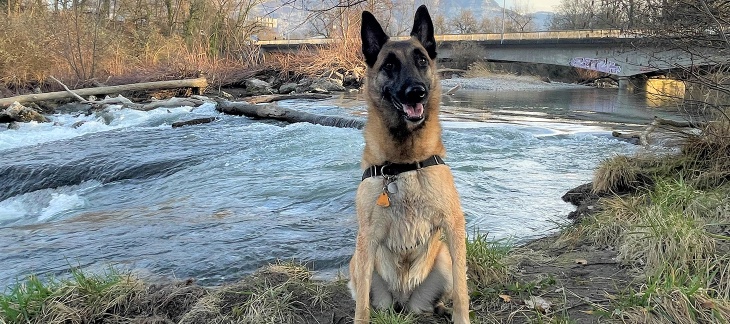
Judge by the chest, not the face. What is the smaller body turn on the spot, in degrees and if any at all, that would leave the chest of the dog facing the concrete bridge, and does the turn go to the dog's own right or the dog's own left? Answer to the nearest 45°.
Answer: approximately 180°

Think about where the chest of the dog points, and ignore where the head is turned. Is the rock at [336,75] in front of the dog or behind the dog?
behind

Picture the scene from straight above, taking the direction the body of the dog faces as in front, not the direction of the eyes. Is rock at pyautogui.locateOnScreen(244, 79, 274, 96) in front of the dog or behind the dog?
behind

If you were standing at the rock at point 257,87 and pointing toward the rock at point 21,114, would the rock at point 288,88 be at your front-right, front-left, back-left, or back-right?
back-left

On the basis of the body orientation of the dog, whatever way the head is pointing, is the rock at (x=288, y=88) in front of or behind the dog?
behind

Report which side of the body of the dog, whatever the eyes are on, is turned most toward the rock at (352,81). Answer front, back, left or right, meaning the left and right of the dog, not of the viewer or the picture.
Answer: back

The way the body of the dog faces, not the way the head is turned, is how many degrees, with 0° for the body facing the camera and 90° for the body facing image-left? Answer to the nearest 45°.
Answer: approximately 0°

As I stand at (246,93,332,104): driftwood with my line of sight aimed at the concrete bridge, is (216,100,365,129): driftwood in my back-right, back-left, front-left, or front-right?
back-right

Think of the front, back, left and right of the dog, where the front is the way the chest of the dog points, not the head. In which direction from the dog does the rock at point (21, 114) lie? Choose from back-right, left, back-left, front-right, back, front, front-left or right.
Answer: back-right

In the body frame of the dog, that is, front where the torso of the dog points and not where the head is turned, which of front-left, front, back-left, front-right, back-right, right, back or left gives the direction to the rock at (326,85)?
back

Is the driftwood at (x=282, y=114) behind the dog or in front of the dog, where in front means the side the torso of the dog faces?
behind

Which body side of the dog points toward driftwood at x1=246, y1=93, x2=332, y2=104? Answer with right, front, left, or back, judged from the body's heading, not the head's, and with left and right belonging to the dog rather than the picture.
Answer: back
